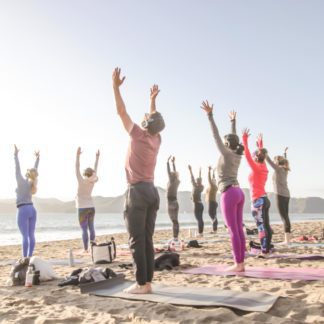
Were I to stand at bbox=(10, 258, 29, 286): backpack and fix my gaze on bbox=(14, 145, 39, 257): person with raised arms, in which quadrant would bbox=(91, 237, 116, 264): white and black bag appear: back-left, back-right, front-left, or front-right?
front-right

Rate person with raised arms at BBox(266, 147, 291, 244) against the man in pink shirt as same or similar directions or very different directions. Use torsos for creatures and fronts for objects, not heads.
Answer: same or similar directions

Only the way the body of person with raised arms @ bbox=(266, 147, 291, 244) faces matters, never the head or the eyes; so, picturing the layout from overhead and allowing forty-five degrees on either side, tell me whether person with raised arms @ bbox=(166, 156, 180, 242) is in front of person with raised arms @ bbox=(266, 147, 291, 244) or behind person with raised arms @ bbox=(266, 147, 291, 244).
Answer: in front

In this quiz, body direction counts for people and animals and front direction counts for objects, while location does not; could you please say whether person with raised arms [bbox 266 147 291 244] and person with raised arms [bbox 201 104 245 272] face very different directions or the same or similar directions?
same or similar directions

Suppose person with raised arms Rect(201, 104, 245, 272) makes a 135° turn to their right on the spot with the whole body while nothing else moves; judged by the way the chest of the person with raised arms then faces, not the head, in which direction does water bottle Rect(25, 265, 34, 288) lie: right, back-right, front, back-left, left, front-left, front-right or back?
back

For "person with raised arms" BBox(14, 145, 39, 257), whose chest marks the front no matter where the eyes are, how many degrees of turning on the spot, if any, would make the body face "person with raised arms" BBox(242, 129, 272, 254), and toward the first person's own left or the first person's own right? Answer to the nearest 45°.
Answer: approximately 135° to the first person's own right

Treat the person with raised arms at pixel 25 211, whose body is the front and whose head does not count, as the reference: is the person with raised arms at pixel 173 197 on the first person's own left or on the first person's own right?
on the first person's own right

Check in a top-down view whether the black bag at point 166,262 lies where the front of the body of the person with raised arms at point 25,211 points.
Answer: no

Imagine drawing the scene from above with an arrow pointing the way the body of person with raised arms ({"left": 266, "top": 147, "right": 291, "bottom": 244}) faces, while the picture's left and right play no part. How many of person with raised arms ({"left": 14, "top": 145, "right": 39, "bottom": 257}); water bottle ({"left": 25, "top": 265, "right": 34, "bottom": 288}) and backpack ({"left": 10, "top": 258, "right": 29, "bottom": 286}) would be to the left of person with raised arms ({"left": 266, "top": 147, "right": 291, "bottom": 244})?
3

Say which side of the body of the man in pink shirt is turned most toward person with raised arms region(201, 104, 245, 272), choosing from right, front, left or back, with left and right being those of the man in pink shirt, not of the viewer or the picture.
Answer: right

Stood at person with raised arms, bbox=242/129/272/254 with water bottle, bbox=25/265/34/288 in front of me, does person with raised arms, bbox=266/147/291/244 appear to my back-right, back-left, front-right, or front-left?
back-right

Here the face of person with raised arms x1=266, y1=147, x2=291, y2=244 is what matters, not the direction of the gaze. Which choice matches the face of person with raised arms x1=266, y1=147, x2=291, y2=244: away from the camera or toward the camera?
away from the camera

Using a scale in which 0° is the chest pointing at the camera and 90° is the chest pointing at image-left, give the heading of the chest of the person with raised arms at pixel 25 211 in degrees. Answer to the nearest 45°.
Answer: approximately 135°

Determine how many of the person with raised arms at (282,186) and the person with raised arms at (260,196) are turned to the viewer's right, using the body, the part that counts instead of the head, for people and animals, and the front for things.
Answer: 0

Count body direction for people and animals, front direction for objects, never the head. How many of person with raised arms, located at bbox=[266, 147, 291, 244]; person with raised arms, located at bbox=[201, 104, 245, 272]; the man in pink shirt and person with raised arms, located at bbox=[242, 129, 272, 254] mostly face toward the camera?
0

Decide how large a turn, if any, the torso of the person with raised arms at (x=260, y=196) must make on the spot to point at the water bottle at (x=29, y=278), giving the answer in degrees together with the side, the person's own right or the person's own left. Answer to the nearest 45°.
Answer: approximately 90° to the person's own left

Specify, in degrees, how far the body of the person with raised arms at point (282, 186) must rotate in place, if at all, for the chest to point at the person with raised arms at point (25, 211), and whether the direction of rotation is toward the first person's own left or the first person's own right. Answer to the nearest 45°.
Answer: approximately 90° to the first person's own left
